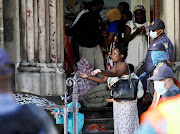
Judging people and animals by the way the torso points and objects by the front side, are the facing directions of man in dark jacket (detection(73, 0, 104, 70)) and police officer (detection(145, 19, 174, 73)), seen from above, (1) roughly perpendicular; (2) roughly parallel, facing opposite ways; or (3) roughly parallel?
roughly perpendicular

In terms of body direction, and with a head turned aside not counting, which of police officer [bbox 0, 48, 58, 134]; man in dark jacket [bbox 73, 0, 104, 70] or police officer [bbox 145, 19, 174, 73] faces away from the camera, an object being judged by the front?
police officer [bbox 0, 48, 58, 134]

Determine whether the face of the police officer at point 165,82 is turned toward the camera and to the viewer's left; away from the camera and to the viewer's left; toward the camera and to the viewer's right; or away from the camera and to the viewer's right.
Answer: toward the camera and to the viewer's left

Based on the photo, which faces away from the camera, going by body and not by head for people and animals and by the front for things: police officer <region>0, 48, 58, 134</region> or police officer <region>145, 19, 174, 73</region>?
police officer <region>0, 48, 58, 134</region>

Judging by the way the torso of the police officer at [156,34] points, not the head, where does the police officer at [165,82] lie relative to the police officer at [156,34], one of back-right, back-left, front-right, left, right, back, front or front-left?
front-left

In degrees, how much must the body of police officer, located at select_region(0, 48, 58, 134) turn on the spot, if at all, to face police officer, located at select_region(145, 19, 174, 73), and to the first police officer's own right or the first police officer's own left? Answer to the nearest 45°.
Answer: approximately 45° to the first police officer's own right

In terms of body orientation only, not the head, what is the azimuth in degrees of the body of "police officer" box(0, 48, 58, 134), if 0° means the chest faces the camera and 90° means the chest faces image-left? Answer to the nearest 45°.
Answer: approximately 180°

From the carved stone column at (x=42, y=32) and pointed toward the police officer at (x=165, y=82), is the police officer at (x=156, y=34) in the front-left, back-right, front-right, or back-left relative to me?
front-left

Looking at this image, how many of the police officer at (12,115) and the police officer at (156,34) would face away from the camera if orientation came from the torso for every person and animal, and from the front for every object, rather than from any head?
1

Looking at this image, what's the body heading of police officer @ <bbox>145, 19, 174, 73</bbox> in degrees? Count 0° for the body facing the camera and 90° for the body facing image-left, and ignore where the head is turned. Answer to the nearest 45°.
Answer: approximately 45°

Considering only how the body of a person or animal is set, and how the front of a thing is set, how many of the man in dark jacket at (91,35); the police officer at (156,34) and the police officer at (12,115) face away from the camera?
2
